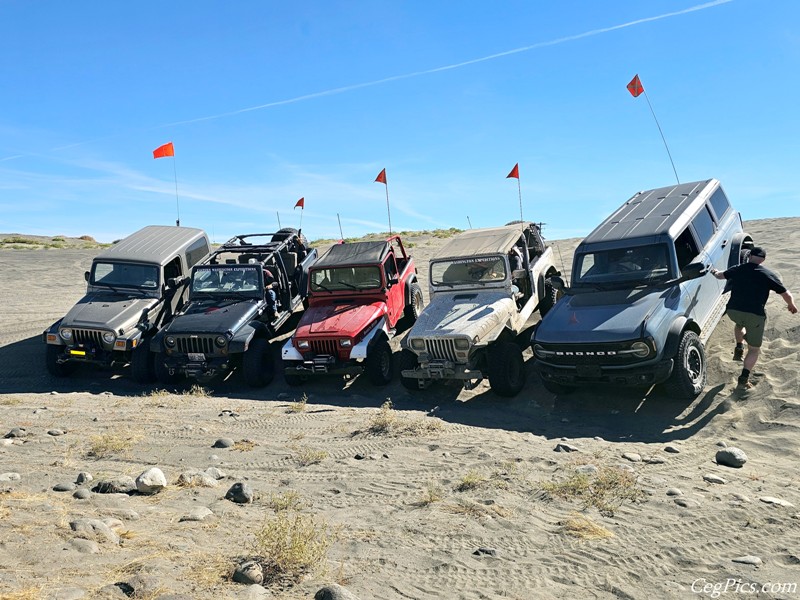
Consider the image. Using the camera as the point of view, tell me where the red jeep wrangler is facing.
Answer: facing the viewer and to the left of the viewer

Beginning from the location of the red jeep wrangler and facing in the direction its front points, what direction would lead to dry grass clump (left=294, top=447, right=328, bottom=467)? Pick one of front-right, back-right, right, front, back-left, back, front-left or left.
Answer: front-left

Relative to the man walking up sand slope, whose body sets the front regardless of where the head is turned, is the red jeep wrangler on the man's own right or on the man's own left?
on the man's own left

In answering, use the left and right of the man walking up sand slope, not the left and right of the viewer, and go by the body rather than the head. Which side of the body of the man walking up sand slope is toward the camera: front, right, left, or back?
back

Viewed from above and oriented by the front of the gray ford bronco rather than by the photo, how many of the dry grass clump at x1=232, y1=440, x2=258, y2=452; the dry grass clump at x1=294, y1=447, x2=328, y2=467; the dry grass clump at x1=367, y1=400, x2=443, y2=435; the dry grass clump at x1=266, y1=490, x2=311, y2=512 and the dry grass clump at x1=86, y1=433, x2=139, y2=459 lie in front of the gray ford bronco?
5

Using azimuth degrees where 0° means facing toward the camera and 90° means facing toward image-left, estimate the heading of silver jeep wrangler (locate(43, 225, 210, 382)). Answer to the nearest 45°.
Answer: approximately 45°

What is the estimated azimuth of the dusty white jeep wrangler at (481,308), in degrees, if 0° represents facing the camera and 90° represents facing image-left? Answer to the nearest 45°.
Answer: approximately 45°

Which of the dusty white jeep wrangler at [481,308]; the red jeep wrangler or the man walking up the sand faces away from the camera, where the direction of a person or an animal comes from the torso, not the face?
the man walking up the sand

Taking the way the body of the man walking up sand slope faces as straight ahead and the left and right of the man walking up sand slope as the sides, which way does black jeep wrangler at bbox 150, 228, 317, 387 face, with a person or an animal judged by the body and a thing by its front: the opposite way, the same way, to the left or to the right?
the opposite way

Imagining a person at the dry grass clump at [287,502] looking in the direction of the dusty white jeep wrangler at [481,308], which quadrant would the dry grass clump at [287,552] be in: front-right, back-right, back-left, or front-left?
back-right

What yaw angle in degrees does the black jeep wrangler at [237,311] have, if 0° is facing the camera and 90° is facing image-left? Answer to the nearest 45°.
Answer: approximately 45°

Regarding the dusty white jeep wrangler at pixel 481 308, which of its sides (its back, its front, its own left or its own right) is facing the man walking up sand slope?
left

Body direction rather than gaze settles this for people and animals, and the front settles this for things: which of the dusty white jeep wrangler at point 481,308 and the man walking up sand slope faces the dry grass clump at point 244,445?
the dusty white jeep wrangler
